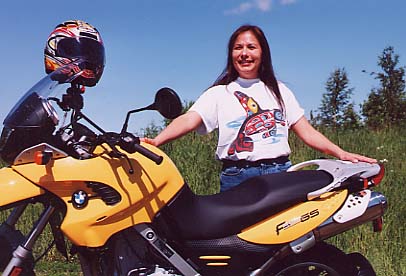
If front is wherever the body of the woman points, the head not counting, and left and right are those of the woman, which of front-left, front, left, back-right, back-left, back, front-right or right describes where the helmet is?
front-right

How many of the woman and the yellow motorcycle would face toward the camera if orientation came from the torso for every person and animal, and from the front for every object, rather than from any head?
1

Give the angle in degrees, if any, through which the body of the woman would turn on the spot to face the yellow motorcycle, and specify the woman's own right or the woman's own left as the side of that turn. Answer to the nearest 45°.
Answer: approximately 45° to the woman's own right

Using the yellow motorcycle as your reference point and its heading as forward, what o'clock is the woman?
The woman is roughly at 4 o'clock from the yellow motorcycle.

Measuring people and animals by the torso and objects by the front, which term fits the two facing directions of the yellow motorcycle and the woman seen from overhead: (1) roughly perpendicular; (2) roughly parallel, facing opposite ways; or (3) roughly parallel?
roughly perpendicular

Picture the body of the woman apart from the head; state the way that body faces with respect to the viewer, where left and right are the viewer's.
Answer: facing the viewer

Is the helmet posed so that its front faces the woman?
no

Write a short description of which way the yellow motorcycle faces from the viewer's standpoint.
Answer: facing to the left of the viewer

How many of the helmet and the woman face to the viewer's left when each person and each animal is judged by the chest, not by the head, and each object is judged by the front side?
0

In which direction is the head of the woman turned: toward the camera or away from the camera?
toward the camera

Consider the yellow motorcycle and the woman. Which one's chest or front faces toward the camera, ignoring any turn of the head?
the woman

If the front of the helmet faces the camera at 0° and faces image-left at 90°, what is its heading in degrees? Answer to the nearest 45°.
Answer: approximately 315°
